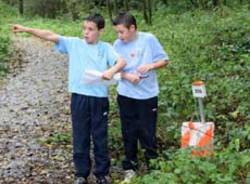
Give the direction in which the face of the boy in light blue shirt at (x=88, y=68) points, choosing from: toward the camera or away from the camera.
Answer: toward the camera

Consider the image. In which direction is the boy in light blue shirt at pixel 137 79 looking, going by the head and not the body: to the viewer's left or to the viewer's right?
to the viewer's left

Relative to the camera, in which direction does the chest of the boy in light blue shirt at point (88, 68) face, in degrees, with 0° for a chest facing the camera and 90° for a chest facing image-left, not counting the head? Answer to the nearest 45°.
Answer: approximately 0°

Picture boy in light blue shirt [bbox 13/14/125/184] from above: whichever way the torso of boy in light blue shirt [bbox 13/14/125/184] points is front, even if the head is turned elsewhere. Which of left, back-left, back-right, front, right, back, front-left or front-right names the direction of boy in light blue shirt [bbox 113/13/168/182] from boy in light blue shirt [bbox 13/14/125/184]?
left
